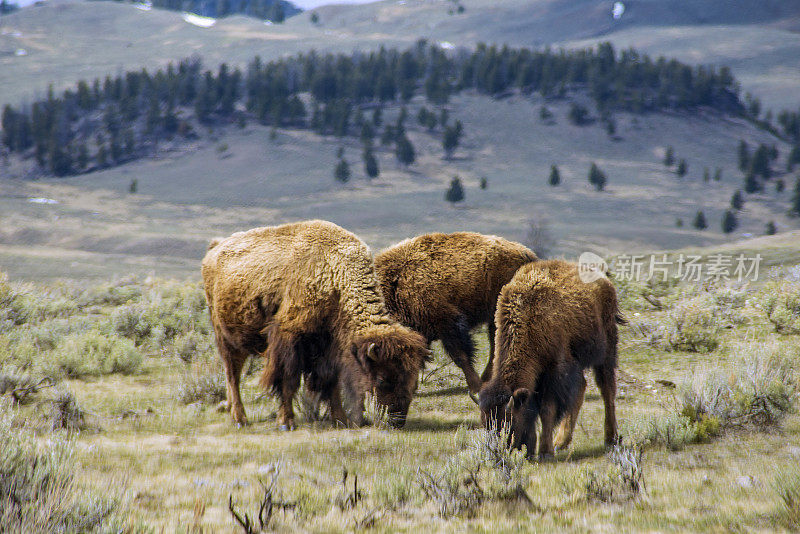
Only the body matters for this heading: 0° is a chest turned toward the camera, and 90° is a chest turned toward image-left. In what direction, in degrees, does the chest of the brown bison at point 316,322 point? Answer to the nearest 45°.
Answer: approximately 315°

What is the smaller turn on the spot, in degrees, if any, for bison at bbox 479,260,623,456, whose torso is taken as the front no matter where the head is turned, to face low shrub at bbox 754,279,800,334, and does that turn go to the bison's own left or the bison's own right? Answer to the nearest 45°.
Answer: approximately 180°

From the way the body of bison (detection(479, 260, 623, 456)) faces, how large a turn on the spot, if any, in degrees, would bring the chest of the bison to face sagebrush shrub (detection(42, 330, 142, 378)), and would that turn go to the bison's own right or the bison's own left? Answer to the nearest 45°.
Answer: approximately 90° to the bison's own right

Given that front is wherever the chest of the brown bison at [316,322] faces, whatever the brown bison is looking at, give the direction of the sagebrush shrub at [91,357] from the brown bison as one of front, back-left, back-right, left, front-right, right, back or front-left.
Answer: back

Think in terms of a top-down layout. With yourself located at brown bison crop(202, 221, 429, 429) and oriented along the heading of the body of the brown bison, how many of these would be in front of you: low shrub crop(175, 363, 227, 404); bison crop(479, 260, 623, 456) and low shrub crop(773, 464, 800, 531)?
2

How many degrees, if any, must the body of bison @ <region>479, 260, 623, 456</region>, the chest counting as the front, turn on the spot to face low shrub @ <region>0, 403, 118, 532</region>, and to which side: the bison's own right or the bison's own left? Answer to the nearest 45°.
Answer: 0° — it already faces it

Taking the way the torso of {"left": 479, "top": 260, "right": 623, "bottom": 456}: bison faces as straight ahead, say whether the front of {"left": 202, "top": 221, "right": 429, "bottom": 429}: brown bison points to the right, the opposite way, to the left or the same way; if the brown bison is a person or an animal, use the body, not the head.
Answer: to the left

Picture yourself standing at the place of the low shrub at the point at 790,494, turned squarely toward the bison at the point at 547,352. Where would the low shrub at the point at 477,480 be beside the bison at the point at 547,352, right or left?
left
